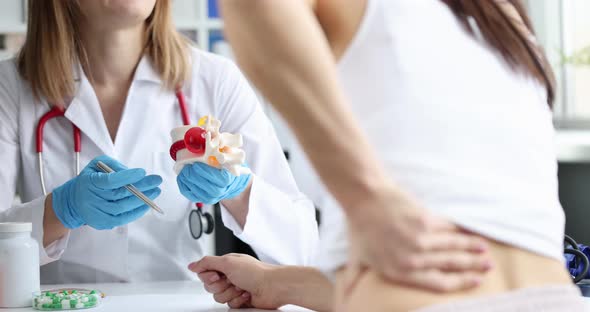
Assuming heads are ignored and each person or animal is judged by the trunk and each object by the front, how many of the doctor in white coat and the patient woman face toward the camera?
1

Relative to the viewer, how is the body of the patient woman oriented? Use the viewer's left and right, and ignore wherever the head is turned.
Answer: facing away from the viewer and to the left of the viewer

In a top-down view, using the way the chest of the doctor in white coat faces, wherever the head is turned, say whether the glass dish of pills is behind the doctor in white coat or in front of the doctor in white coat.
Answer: in front

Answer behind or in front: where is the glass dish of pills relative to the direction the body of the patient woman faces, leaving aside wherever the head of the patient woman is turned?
in front

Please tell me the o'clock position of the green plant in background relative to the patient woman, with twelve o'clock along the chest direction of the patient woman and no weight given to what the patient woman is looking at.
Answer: The green plant in background is roughly at 2 o'clock from the patient woman.

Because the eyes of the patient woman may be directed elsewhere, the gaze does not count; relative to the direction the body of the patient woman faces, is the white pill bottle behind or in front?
in front

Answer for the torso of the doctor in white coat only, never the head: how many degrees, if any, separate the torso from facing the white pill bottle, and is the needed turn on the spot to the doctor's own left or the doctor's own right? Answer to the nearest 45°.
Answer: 0° — they already face it
